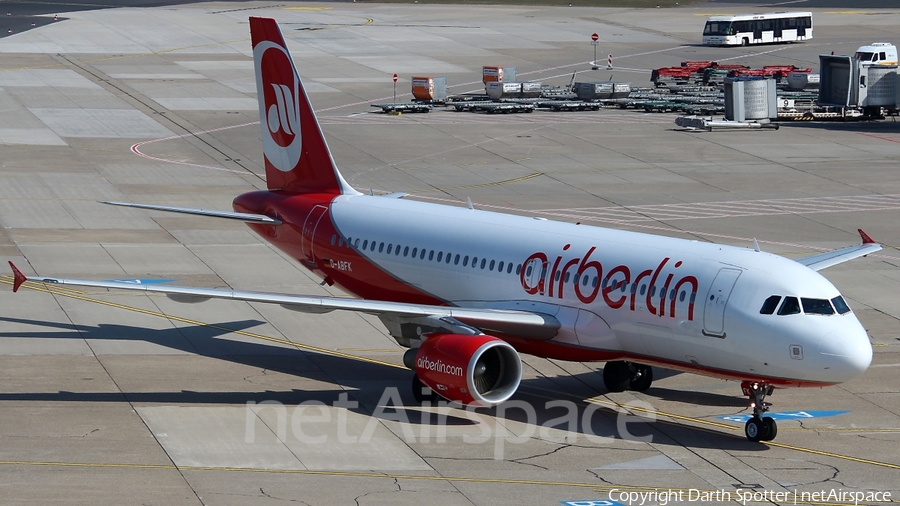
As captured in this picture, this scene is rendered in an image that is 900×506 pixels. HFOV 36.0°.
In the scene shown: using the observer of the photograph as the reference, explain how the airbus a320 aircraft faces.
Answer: facing the viewer and to the right of the viewer
